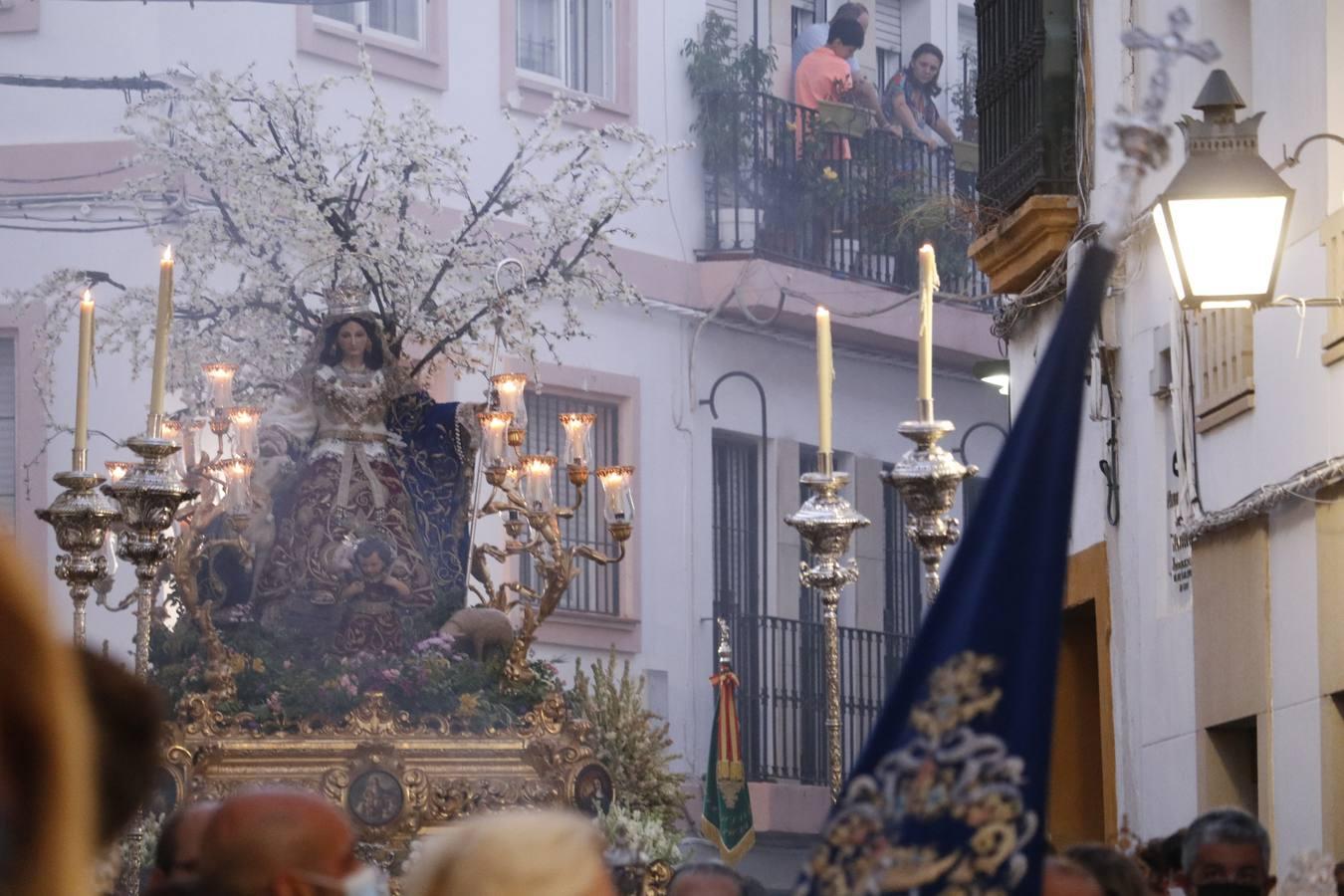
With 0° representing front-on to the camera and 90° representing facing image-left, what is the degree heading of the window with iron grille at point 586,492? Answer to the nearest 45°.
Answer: approximately 315°

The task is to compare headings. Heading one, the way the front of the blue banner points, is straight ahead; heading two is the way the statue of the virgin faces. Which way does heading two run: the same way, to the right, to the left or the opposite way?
the same way

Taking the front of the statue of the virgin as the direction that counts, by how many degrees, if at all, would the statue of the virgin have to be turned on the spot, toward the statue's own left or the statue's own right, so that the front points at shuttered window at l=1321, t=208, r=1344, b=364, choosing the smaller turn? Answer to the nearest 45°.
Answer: approximately 45° to the statue's own left

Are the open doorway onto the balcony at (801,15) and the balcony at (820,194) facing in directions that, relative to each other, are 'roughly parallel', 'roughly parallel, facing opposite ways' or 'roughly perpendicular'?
roughly parallel

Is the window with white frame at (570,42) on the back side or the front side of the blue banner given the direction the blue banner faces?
on the back side

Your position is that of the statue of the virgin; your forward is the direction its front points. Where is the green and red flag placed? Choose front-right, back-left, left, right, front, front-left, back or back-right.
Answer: back-left

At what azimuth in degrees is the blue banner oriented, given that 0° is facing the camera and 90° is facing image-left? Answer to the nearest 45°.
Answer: approximately 0°

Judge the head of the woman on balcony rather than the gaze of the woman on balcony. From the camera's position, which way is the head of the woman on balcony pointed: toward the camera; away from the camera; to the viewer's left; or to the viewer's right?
toward the camera

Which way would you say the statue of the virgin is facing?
toward the camera

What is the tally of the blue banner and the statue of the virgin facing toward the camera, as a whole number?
2

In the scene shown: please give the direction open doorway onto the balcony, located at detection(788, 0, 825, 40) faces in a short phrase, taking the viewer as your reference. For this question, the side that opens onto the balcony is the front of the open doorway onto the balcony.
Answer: facing the viewer and to the right of the viewer

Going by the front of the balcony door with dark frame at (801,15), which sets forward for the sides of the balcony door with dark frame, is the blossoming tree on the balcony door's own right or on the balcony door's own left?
on the balcony door's own right

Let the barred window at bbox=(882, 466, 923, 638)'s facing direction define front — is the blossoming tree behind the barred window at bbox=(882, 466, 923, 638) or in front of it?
in front

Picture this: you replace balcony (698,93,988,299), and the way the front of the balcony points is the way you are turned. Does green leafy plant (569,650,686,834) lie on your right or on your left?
on your right
